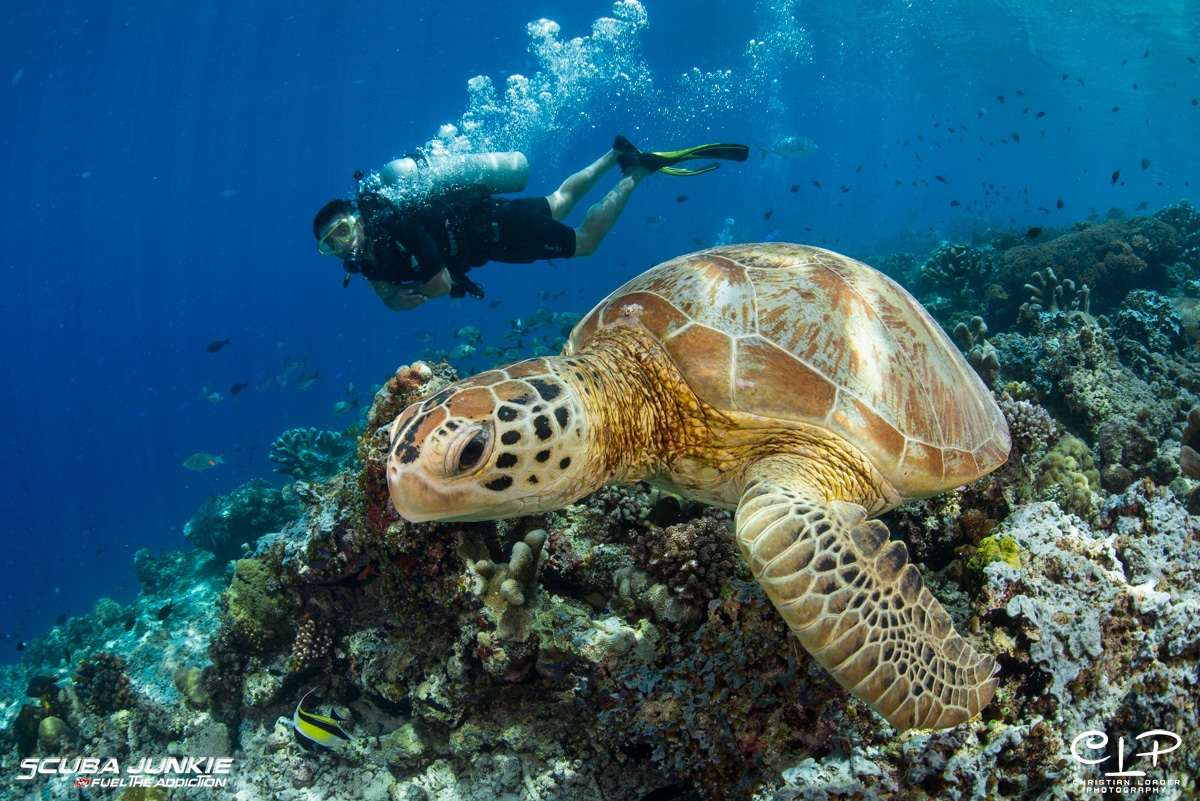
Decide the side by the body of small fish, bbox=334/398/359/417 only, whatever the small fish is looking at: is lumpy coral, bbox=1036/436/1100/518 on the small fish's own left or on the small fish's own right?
on the small fish's own left

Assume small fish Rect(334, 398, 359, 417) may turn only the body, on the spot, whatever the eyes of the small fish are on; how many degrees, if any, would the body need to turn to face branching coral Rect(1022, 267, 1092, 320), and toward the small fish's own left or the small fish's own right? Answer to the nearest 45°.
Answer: approximately 135° to the small fish's own left

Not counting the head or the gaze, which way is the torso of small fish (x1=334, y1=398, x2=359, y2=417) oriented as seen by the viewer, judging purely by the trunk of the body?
to the viewer's left
